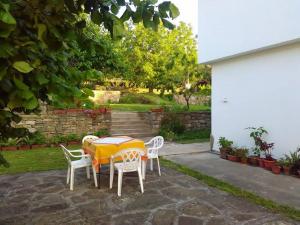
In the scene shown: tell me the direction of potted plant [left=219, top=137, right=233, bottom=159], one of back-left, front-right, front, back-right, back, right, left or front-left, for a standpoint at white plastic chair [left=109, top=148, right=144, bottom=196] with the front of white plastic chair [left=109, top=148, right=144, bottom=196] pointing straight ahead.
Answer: right

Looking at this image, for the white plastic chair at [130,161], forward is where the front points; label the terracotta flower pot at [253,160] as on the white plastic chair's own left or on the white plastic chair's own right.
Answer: on the white plastic chair's own right

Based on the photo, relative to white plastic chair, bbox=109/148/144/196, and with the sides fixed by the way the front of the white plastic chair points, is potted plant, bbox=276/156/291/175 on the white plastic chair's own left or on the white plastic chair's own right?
on the white plastic chair's own right

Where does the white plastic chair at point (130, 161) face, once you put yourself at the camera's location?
facing away from the viewer and to the left of the viewer

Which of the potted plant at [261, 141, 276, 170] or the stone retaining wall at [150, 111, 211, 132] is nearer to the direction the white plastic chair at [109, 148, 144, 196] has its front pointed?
the stone retaining wall

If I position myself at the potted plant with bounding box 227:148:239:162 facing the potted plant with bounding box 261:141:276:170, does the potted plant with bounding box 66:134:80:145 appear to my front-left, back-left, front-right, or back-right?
back-right

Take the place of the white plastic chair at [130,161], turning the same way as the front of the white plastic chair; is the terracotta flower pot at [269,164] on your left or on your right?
on your right

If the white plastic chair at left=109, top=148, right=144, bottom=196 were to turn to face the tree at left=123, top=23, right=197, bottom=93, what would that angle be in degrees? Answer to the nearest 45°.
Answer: approximately 45° to its right

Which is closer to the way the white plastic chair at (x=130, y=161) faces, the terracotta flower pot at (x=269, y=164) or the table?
the table

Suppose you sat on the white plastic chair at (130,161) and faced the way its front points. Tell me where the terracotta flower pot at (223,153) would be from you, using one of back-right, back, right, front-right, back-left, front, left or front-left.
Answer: right

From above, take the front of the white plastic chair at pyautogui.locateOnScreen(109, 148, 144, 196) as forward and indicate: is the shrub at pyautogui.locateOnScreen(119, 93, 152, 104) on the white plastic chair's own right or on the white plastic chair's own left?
on the white plastic chair's own right
